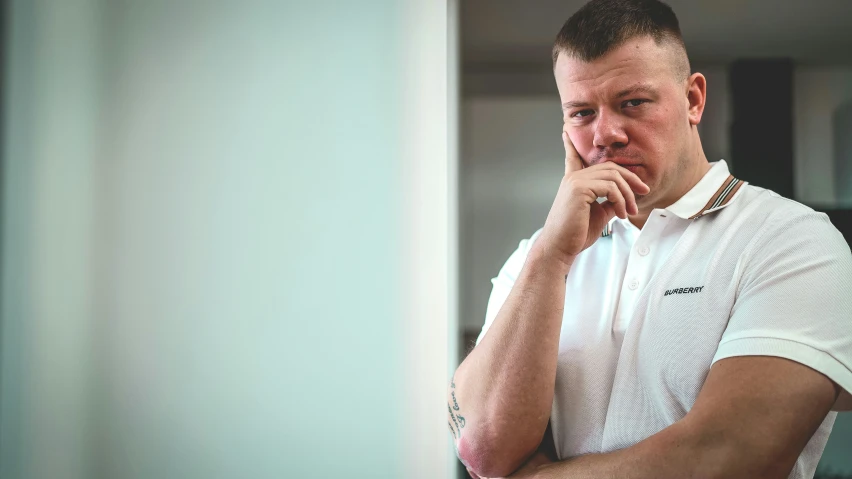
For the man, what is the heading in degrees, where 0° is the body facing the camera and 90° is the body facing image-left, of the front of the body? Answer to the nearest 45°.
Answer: approximately 45°
